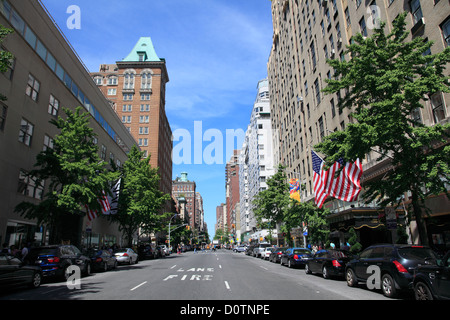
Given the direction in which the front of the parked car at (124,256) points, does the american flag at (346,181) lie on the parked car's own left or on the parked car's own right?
on the parked car's own right

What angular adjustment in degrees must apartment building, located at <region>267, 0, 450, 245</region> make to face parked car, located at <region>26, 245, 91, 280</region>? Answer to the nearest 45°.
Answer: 0° — it already faces it

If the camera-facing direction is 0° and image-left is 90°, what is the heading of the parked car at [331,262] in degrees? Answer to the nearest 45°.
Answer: approximately 135°

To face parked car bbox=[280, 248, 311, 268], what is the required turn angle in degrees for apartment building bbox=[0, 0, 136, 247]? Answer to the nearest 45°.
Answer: approximately 45° to its left

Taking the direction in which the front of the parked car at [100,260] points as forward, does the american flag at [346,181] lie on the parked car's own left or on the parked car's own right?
on the parked car's own right

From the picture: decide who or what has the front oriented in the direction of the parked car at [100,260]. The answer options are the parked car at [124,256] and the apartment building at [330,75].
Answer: the apartment building

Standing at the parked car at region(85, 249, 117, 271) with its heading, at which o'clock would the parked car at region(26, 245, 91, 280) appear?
the parked car at region(26, 245, 91, 280) is roughly at 5 o'clock from the parked car at region(85, 249, 117, 271).

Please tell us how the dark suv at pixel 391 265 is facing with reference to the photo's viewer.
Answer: facing away from the viewer and to the left of the viewer

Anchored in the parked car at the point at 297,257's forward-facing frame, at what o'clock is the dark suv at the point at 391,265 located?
The dark suv is roughly at 7 o'clock from the parked car.

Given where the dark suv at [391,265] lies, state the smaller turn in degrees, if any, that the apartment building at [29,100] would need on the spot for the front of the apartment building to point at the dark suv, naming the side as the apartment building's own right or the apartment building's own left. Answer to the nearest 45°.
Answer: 0° — it already faces it

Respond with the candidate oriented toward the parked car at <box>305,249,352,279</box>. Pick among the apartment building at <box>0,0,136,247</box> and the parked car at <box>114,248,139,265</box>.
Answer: the apartment building

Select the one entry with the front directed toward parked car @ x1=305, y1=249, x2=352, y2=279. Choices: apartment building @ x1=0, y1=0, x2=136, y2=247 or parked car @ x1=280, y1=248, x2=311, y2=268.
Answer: the apartment building

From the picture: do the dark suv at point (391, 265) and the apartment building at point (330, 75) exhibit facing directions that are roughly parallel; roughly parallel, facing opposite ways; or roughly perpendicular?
roughly perpendicular
